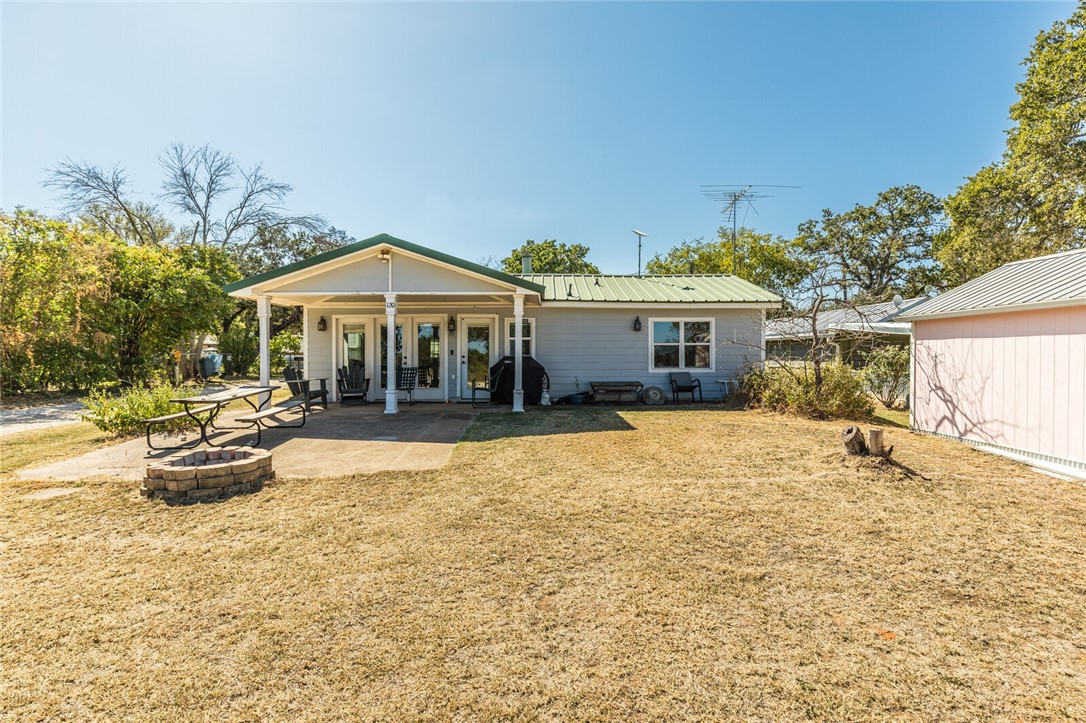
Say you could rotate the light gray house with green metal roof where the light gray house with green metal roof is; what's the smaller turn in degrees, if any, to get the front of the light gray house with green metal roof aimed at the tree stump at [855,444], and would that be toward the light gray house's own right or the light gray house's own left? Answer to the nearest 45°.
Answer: approximately 45° to the light gray house's own left

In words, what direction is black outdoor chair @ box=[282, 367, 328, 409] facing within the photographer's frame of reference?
facing the viewer and to the right of the viewer

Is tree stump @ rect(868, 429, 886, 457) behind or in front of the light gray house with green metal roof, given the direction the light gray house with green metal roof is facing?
in front

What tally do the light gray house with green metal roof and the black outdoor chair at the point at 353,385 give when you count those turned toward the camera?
2

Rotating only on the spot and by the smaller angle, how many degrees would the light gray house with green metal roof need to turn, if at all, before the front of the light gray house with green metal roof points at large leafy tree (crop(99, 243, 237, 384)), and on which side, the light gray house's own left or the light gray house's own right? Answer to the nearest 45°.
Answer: approximately 90° to the light gray house's own right

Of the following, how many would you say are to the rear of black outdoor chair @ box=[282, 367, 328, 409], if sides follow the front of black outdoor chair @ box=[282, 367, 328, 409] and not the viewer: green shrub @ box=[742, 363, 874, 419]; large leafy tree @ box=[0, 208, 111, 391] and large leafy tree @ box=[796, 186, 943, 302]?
1

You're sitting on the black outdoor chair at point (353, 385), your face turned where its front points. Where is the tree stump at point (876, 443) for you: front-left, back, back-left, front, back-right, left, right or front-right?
front-left

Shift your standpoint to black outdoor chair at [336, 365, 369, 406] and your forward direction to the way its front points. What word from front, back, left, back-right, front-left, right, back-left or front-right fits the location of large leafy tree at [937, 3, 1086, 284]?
left

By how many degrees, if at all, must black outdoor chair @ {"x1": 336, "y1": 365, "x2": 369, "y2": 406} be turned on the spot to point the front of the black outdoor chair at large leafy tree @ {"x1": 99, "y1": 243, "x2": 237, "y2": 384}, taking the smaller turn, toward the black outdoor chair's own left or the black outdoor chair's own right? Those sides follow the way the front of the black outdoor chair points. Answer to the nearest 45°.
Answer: approximately 135° to the black outdoor chair's own right

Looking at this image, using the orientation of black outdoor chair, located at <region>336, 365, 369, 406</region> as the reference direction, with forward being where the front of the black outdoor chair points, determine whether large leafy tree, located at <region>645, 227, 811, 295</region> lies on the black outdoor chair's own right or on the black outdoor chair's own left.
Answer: on the black outdoor chair's own left

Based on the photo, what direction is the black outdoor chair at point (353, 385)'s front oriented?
toward the camera

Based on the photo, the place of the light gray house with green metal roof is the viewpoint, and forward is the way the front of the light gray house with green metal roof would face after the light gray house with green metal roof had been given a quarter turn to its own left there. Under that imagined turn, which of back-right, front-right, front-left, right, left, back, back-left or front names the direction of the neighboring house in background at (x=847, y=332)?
front

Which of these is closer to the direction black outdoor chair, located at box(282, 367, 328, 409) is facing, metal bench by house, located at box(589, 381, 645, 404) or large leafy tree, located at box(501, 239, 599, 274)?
the metal bench by house

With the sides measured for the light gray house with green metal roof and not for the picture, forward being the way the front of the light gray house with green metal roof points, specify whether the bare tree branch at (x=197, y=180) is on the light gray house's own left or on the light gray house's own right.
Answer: on the light gray house's own right
